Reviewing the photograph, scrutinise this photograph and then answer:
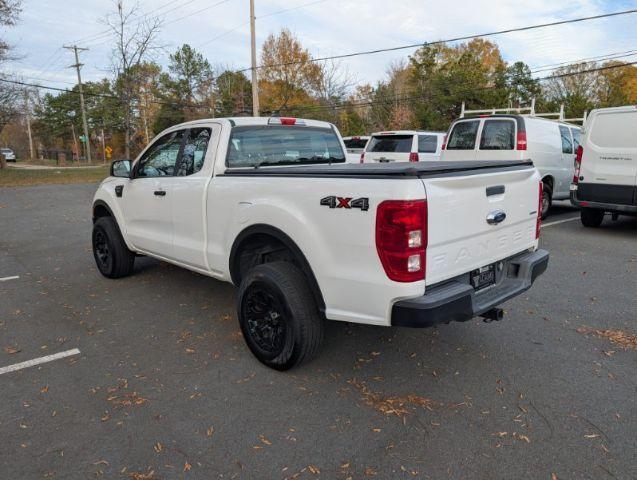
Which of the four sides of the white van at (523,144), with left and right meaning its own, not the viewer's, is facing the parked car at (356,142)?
left

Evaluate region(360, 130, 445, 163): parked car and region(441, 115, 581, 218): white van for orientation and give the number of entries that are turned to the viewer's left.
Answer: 0

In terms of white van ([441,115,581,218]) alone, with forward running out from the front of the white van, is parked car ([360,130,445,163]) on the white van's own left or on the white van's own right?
on the white van's own left

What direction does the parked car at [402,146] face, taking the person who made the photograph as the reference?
facing away from the viewer and to the right of the viewer

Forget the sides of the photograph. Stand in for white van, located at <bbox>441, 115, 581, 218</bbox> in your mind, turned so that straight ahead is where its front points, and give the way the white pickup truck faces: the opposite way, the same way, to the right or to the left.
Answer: to the left

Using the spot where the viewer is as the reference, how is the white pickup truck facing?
facing away from the viewer and to the left of the viewer

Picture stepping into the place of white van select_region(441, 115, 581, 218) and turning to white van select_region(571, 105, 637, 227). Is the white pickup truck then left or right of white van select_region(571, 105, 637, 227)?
right

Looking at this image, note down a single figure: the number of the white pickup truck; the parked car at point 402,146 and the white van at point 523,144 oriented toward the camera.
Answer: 0

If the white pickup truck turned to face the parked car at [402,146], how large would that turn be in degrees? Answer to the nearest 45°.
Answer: approximately 45° to its right

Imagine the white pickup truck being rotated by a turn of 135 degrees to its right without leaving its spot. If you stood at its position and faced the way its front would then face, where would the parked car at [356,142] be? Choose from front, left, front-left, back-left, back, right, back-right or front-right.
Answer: left

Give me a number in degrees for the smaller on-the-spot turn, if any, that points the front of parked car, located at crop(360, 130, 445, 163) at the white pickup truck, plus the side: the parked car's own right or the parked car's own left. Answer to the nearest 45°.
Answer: approximately 135° to the parked car's own right

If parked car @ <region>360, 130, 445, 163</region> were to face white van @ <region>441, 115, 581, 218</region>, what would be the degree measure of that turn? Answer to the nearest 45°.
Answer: approximately 90° to its right

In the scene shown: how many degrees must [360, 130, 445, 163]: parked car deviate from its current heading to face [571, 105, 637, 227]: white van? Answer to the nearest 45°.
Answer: approximately 90° to its right

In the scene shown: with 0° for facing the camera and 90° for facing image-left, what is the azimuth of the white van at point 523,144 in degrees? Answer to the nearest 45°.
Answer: approximately 225°

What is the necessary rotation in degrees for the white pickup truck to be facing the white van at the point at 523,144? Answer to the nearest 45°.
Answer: approximately 90° to its right
